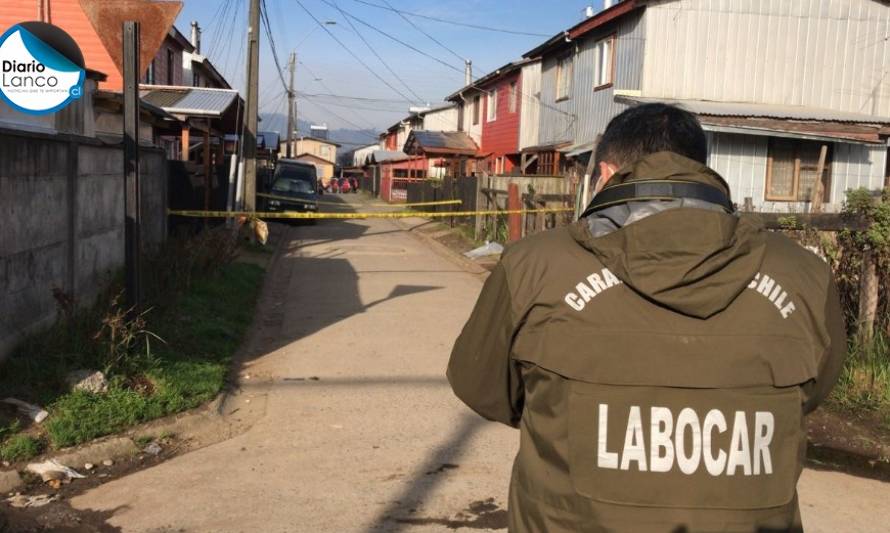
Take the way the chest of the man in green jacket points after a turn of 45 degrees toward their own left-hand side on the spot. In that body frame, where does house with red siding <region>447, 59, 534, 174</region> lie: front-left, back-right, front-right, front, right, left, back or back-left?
front-right

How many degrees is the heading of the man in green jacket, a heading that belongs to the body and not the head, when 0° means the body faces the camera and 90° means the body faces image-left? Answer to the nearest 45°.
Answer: approximately 180°

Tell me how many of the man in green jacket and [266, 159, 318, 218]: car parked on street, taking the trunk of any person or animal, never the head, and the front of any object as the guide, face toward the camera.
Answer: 1

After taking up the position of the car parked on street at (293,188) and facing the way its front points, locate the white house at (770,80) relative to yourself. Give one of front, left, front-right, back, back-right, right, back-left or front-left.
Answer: front-left

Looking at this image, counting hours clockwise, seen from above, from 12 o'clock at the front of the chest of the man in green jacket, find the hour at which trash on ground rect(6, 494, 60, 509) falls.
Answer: The trash on ground is roughly at 10 o'clock from the man in green jacket.

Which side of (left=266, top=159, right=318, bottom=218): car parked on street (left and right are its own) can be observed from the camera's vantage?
front

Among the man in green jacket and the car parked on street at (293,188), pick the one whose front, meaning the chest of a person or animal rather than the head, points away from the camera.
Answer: the man in green jacket

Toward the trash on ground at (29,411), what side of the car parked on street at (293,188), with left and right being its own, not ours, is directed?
front

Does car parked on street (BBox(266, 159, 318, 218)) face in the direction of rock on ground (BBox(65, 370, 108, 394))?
yes

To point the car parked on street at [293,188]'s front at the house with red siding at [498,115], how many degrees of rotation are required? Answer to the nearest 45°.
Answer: approximately 90° to its left

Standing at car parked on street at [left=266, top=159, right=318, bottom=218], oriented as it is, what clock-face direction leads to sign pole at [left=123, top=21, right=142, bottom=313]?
The sign pole is roughly at 12 o'clock from the car parked on street.

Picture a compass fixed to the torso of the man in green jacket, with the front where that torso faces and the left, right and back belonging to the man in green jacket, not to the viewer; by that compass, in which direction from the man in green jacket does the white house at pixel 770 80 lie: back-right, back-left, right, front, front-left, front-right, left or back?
front

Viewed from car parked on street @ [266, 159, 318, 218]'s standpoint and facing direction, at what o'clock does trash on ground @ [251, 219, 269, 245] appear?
The trash on ground is roughly at 12 o'clock from the car parked on street.

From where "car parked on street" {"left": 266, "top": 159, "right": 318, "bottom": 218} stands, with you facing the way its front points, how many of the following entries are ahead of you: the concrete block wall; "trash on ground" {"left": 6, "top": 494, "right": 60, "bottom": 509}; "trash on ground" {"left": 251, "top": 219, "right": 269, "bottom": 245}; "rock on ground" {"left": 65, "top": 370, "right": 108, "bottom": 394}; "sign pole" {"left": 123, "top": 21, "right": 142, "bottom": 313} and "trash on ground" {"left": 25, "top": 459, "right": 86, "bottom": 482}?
6
